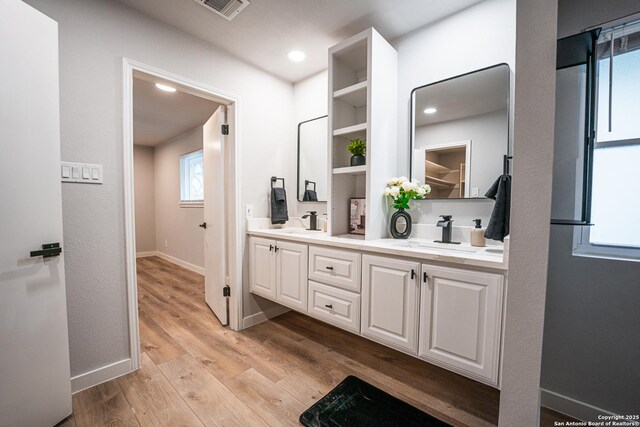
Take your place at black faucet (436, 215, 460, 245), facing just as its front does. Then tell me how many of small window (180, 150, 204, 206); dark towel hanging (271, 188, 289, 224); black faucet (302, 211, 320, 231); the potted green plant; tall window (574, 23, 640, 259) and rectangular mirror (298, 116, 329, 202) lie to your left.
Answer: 1

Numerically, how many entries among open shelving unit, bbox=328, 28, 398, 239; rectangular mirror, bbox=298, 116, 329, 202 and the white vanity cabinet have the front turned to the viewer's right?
0

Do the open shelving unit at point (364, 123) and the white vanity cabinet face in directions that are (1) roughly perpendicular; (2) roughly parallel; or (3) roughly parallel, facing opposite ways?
roughly parallel

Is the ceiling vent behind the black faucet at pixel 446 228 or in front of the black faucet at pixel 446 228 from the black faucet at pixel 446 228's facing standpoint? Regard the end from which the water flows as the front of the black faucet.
in front

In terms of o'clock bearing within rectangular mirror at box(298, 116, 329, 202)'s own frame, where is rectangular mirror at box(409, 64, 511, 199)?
rectangular mirror at box(409, 64, 511, 199) is roughly at 9 o'clock from rectangular mirror at box(298, 116, 329, 202).

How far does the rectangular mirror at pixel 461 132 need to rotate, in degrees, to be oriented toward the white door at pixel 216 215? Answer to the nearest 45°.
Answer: approximately 45° to its right

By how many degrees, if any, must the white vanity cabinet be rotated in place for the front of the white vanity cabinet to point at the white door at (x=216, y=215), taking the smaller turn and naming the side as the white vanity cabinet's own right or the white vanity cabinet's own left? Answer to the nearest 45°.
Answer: approximately 90° to the white vanity cabinet's own right

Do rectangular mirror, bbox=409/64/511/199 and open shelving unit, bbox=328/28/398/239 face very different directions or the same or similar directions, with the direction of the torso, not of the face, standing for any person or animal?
same or similar directions

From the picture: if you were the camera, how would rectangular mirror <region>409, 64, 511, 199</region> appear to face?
facing the viewer and to the left of the viewer

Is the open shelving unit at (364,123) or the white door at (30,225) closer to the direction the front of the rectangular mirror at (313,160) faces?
the white door

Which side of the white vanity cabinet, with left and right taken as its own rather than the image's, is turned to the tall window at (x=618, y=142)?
left

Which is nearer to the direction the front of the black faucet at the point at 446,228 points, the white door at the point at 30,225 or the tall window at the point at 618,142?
the white door

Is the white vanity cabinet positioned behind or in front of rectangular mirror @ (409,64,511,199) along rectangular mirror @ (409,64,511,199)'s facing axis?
in front

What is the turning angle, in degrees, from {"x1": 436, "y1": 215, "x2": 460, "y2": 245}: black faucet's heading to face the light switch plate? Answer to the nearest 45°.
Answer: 0° — it already faces it
